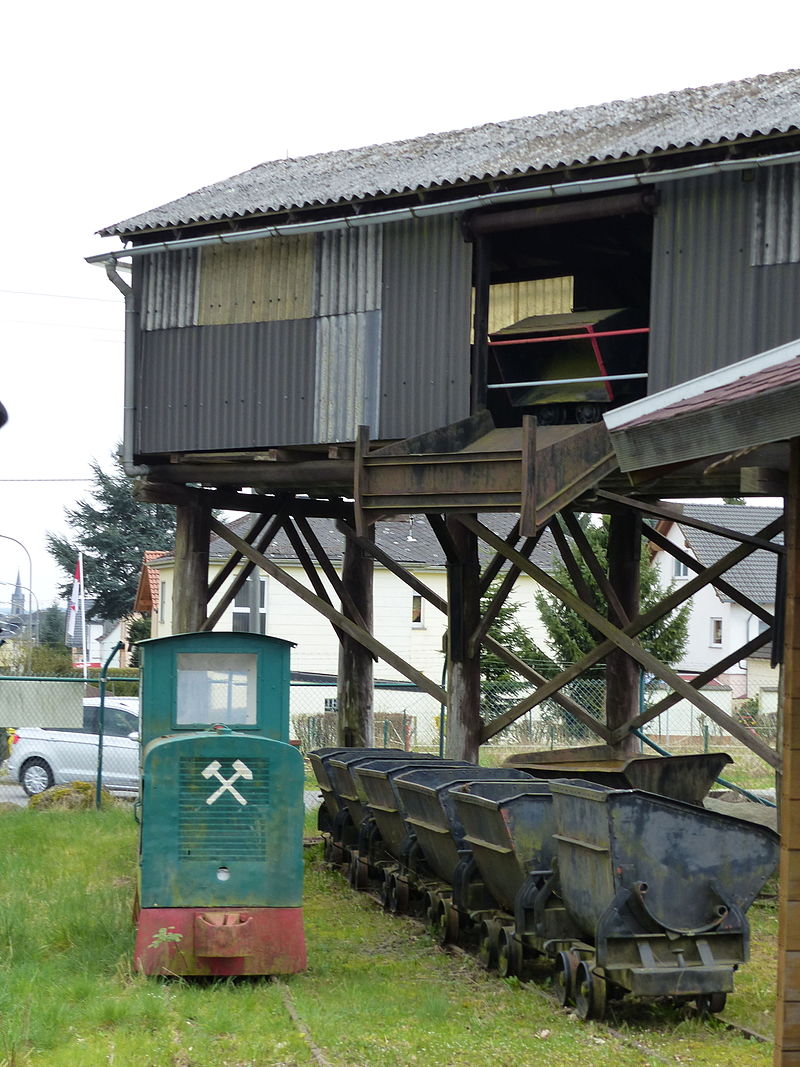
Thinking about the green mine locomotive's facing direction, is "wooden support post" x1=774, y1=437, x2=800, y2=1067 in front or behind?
in front

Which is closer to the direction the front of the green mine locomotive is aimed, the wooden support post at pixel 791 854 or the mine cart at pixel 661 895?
the wooden support post

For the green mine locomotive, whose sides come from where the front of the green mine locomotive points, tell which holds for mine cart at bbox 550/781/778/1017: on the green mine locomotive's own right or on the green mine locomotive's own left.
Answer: on the green mine locomotive's own left

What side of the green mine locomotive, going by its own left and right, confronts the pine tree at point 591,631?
back

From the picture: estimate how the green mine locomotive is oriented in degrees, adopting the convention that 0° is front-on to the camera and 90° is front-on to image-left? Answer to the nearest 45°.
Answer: approximately 0°

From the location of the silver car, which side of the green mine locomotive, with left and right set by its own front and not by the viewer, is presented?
back

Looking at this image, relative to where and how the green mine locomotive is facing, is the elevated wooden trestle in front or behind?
behind
